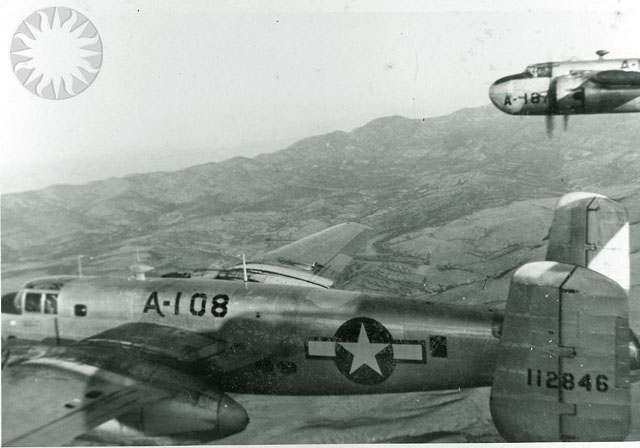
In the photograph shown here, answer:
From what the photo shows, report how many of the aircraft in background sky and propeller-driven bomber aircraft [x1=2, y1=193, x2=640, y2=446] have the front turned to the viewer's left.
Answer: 2

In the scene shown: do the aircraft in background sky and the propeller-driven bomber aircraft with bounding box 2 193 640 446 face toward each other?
no

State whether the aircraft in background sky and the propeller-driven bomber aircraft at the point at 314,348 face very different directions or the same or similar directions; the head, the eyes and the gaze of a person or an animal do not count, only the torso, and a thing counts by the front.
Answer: same or similar directions

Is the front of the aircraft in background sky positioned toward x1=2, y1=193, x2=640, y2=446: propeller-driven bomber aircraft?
no

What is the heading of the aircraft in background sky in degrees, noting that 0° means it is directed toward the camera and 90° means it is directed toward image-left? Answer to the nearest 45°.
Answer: approximately 90°

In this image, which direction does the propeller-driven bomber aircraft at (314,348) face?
to the viewer's left

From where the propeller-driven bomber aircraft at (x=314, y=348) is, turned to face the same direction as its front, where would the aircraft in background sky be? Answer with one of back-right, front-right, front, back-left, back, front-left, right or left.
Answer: back-right
